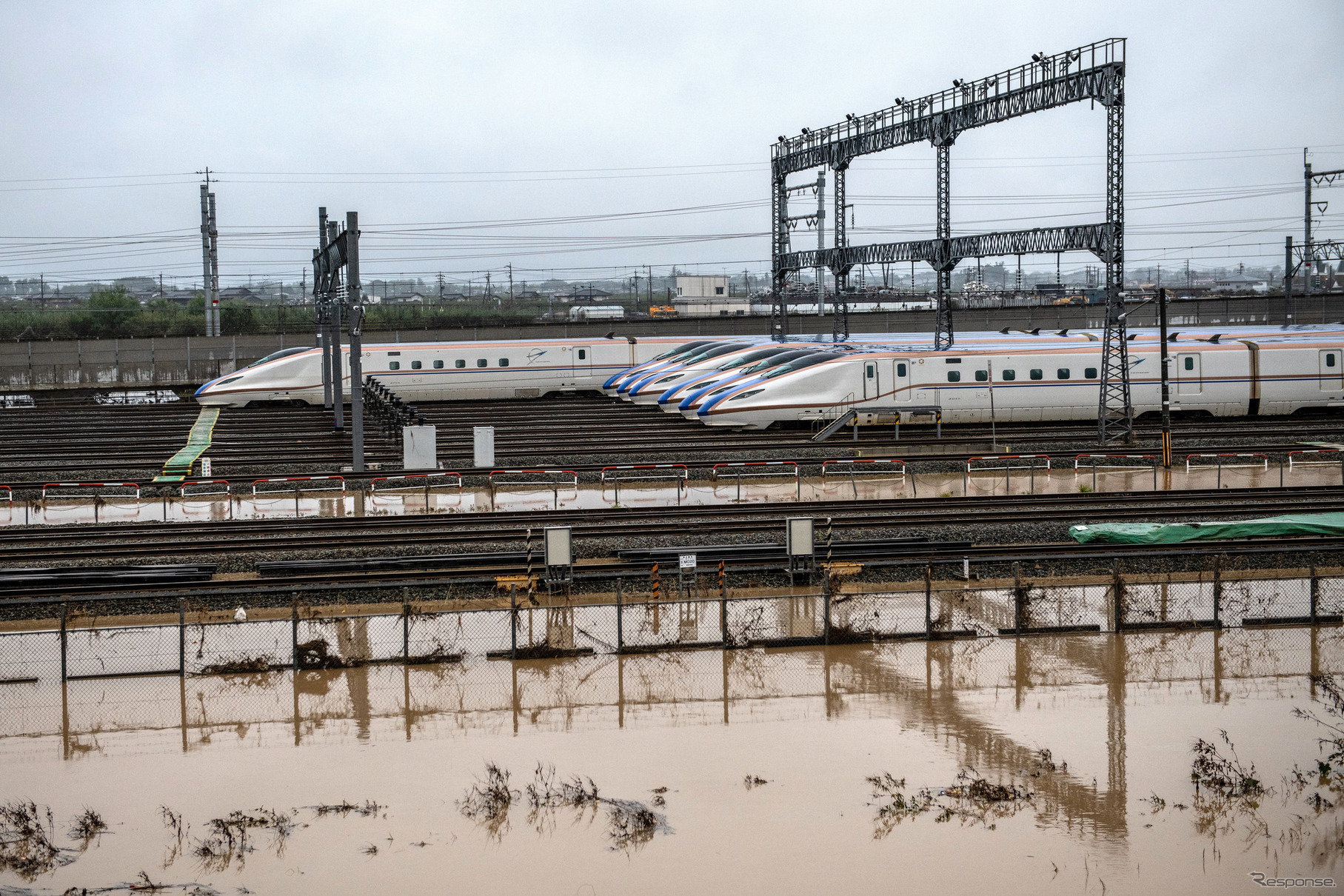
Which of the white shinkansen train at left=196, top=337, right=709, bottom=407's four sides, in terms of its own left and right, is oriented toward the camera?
left

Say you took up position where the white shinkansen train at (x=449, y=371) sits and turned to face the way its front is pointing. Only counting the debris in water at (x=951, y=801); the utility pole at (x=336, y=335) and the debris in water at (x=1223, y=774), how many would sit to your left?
3

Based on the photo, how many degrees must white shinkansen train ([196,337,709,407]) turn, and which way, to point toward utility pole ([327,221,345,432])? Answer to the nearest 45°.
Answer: approximately 90° to its left

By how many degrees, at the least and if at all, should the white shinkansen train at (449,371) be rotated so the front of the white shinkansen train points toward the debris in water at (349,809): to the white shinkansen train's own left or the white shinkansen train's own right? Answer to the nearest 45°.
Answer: approximately 90° to the white shinkansen train's own left

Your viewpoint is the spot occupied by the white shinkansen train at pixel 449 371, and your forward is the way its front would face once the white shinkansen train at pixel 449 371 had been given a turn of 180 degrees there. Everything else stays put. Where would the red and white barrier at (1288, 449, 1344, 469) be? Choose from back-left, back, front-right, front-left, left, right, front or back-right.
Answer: front-right

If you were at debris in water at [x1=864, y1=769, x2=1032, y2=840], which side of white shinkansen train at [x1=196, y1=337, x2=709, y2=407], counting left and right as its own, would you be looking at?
left

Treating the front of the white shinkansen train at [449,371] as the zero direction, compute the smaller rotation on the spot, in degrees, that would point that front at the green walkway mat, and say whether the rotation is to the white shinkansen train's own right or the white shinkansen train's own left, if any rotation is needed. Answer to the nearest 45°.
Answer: approximately 45° to the white shinkansen train's own left

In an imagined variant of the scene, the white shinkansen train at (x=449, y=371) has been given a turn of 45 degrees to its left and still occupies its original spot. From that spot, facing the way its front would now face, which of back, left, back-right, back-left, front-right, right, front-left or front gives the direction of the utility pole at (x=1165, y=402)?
left

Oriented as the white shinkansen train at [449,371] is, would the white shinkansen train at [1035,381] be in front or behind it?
behind

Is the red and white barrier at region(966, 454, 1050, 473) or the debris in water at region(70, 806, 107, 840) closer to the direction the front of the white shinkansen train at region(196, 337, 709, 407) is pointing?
the debris in water

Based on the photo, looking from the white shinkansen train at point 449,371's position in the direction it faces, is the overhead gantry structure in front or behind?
behind

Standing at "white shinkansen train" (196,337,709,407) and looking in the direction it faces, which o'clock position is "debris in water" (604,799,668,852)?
The debris in water is roughly at 9 o'clock from the white shinkansen train.
